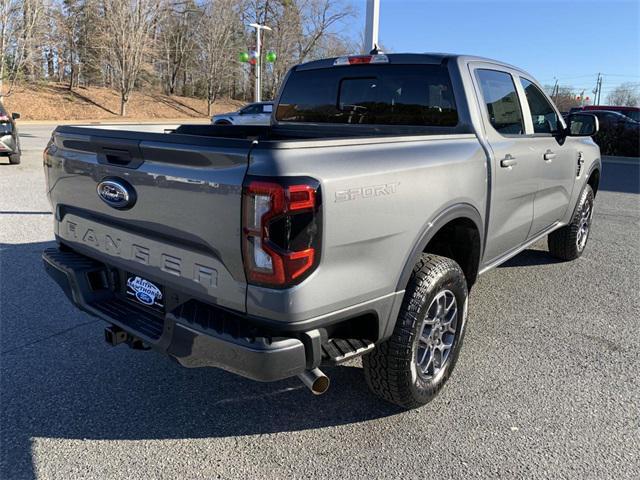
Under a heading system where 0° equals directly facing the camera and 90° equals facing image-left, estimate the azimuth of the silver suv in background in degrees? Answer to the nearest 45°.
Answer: approximately 90°

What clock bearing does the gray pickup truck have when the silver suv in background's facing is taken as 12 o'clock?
The gray pickup truck is roughly at 9 o'clock from the silver suv in background.

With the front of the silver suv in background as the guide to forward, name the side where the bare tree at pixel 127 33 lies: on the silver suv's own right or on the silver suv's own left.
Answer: on the silver suv's own right

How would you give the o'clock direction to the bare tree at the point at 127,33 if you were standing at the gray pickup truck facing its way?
The bare tree is roughly at 10 o'clock from the gray pickup truck.

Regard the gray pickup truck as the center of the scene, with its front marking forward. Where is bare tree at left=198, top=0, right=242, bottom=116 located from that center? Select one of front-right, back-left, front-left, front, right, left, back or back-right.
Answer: front-left

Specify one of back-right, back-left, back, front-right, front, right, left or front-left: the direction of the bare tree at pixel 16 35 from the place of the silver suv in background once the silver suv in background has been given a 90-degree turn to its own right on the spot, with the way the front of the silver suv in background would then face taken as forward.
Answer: front-left

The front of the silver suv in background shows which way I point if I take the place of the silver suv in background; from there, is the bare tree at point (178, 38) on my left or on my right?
on my right

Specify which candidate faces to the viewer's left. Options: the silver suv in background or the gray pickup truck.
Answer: the silver suv in background

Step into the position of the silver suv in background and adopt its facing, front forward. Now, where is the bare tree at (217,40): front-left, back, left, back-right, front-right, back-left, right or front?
right

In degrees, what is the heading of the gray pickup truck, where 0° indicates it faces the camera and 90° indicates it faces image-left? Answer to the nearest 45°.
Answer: approximately 225°

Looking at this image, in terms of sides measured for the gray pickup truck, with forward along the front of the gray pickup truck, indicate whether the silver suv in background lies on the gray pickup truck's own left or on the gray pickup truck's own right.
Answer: on the gray pickup truck's own left

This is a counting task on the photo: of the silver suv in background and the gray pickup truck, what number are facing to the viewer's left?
1
